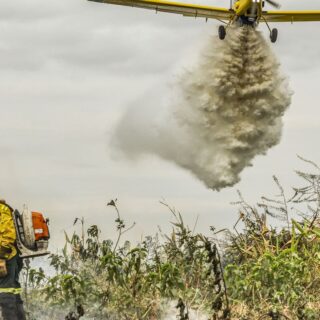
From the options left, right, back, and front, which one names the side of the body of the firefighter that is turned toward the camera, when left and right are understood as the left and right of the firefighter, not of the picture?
left

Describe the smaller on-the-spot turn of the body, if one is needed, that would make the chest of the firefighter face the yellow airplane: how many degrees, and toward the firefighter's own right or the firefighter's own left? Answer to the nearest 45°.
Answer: approximately 90° to the firefighter's own right

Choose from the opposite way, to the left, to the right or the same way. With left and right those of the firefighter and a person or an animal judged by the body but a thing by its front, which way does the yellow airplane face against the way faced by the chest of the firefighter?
to the left

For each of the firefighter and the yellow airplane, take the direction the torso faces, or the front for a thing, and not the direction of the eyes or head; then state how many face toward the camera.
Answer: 1

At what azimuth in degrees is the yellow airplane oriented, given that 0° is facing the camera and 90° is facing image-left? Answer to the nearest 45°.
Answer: approximately 0°

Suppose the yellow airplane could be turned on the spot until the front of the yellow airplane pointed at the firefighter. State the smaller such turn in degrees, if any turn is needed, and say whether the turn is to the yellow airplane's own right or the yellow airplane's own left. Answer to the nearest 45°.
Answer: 0° — it already faces them
